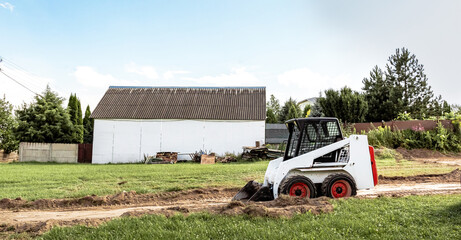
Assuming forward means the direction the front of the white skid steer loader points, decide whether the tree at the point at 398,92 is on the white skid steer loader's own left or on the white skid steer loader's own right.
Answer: on the white skid steer loader's own right

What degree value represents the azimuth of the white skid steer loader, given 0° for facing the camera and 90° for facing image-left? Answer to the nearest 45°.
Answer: approximately 90°

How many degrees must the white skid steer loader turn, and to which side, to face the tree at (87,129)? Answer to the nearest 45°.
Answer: approximately 45° to its right

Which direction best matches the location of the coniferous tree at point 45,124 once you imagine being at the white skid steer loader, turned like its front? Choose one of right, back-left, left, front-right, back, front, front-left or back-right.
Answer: front-right

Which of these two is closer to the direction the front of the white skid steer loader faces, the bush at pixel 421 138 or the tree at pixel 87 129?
the tree

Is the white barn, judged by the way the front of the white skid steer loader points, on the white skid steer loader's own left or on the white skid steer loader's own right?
on the white skid steer loader's own right

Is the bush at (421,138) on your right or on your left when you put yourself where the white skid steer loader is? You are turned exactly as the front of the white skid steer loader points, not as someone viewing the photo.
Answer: on your right

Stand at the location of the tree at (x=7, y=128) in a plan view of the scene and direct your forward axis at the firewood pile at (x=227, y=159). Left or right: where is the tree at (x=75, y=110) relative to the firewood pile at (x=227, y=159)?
left

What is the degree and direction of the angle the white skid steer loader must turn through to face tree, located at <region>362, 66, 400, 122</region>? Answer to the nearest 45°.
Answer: approximately 90° to its right

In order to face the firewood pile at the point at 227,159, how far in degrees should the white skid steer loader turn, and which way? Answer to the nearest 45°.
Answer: approximately 90° to its right

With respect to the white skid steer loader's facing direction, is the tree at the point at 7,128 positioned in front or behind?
in front

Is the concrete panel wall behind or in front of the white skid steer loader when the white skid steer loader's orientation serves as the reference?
in front

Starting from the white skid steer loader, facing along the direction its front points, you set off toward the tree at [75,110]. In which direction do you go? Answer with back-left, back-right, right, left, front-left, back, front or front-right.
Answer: front-right

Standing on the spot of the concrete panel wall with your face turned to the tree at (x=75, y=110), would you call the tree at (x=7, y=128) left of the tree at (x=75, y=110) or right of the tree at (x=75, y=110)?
left
